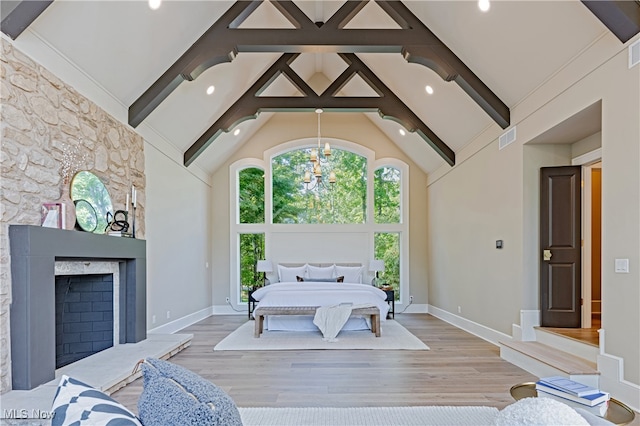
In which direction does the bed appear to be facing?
toward the camera

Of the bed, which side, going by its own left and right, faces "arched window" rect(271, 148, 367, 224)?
back

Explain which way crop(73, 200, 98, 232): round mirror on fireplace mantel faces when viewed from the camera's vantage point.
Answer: facing the viewer and to the right of the viewer

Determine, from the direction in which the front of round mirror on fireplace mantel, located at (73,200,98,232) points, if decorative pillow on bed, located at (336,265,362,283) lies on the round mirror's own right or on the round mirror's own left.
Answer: on the round mirror's own left

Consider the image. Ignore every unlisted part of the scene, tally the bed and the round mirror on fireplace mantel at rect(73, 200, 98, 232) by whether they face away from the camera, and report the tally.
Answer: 0

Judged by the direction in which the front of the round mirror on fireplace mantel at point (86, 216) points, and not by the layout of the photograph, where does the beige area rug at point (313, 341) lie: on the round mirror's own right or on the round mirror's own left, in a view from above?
on the round mirror's own left

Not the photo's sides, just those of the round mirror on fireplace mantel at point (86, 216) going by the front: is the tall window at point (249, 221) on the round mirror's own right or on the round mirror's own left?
on the round mirror's own left

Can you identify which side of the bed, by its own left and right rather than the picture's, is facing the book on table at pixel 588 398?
front

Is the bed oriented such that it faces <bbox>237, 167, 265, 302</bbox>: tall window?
no

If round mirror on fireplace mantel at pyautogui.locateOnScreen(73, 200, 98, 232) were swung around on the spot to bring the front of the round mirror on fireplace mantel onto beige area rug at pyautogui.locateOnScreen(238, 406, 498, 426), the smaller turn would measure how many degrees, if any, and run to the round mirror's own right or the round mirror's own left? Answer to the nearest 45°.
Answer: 0° — it already faces it
